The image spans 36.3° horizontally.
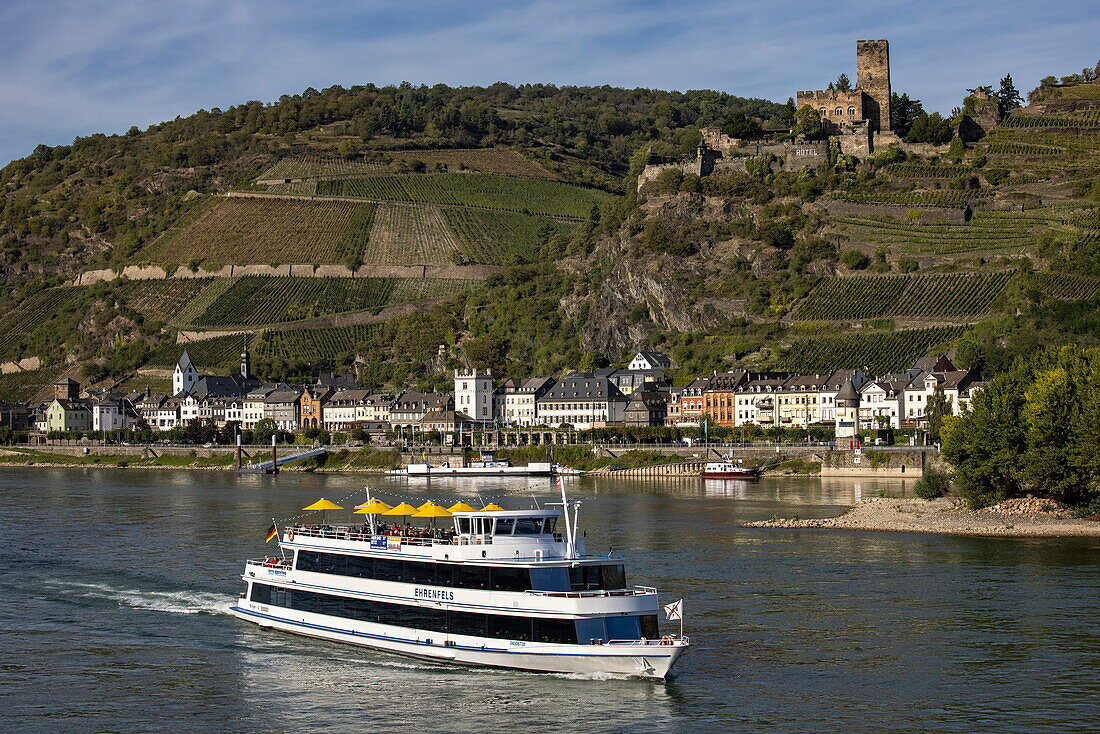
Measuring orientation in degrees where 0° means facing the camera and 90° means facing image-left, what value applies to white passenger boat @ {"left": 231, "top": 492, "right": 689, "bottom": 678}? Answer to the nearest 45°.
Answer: approximately 315°
